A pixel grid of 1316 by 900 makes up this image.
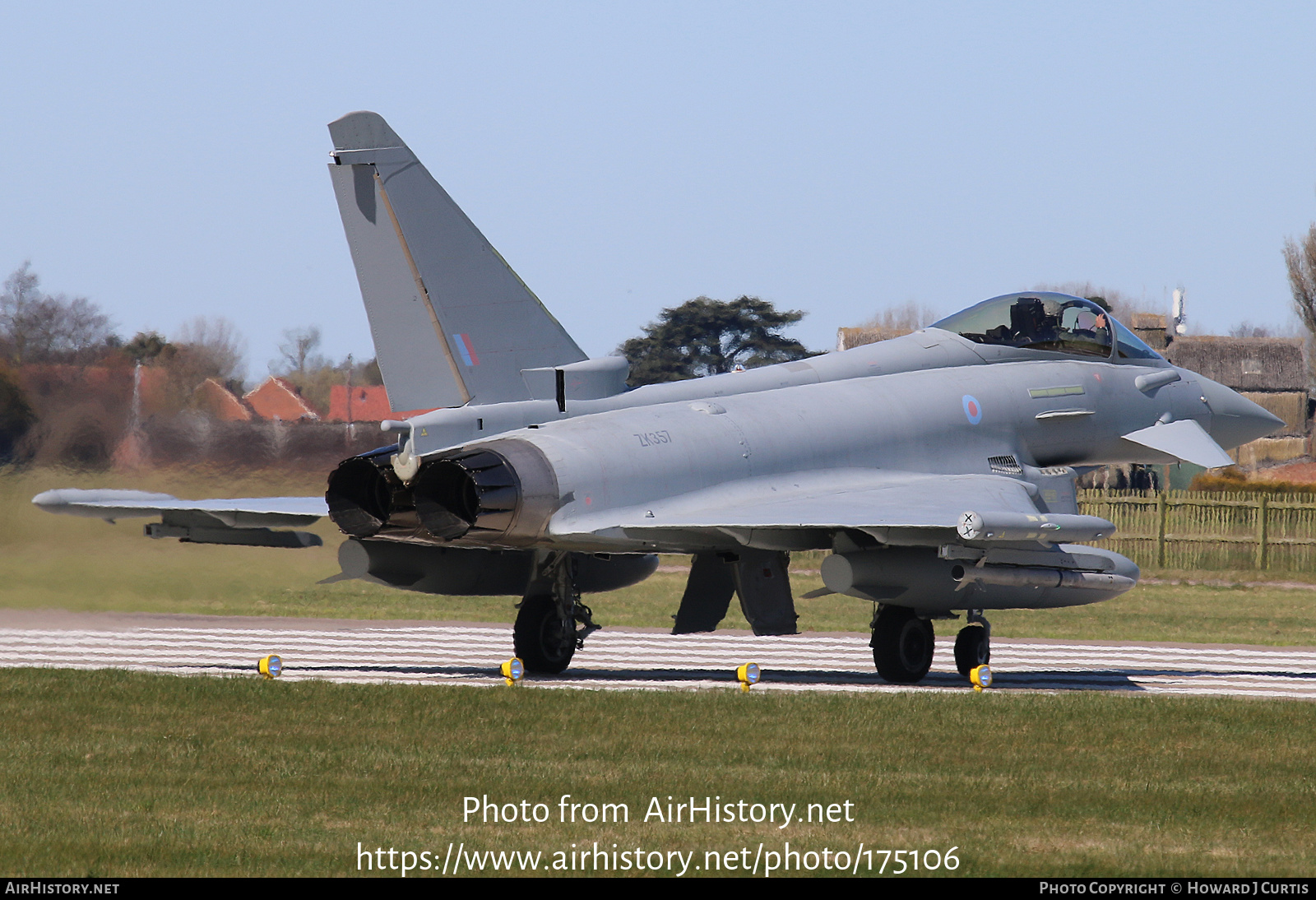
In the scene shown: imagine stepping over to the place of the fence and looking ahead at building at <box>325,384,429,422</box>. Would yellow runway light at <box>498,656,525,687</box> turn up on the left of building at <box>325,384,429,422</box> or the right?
left

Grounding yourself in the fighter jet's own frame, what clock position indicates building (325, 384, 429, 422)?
The building is roughly at 10 o'clock from the fighter jet.

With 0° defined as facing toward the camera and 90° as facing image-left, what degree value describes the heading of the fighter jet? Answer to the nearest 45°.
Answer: approximately 225°

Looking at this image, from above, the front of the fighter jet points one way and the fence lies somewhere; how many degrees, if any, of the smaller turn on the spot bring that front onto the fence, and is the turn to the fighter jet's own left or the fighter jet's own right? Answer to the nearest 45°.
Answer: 0° — it already faces it

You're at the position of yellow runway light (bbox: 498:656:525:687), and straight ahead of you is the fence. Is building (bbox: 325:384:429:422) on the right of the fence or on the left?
left
